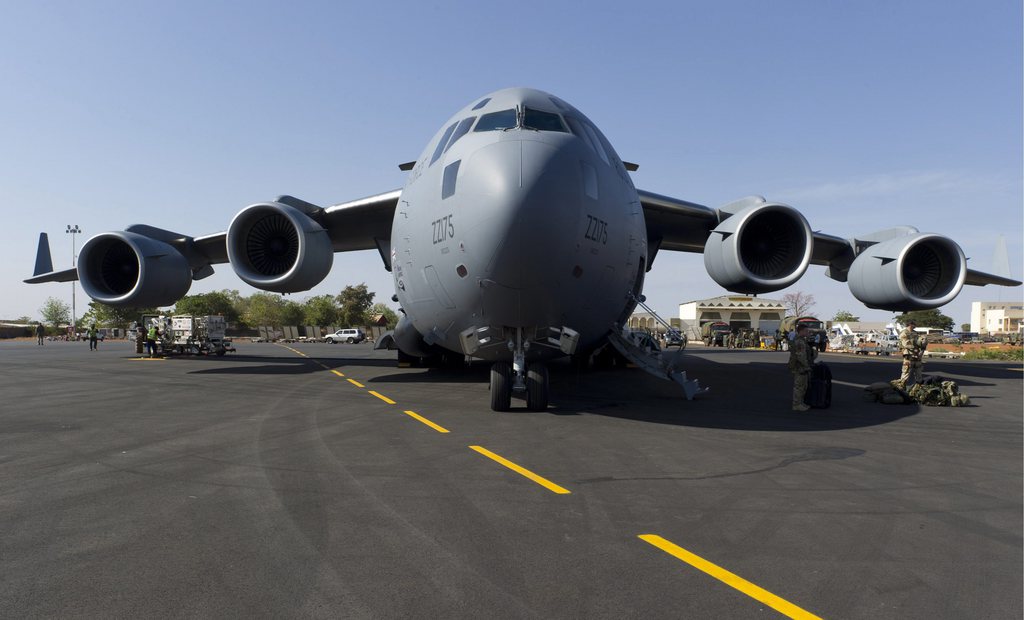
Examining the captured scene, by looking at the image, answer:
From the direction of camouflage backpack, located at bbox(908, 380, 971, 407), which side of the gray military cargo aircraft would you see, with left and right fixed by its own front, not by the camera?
front

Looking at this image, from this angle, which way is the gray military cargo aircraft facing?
toward the camera

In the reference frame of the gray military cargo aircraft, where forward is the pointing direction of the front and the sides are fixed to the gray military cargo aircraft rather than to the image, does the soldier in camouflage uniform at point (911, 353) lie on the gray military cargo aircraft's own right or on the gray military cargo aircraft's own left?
on the gray military cargo aircraft's own left

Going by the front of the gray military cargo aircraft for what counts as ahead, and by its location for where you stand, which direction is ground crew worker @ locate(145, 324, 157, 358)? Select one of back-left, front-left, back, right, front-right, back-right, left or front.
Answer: back-right
